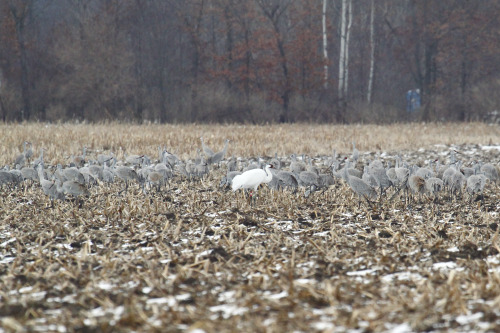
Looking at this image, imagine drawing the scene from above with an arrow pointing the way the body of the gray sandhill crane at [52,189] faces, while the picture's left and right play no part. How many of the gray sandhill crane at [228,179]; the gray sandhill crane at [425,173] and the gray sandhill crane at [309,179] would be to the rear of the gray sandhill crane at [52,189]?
3

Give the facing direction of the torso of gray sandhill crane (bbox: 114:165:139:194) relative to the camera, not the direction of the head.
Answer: to the viewer's left

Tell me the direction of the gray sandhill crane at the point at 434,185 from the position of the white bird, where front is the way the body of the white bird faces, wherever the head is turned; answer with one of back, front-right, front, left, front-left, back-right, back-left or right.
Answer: front

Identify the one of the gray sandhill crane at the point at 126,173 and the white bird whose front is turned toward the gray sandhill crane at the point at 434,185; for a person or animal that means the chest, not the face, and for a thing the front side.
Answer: the white bird

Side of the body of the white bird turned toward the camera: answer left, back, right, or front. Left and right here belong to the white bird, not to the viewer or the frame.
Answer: right

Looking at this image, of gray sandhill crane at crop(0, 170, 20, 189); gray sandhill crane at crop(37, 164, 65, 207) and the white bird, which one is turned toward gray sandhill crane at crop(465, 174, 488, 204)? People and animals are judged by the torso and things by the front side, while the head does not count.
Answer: the white bird

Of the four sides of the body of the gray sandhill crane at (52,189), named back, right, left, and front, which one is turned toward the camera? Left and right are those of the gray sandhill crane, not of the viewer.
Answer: left

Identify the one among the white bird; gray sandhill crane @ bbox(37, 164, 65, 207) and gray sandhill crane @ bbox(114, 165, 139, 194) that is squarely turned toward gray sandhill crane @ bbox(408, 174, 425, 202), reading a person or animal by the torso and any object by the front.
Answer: the white bird
